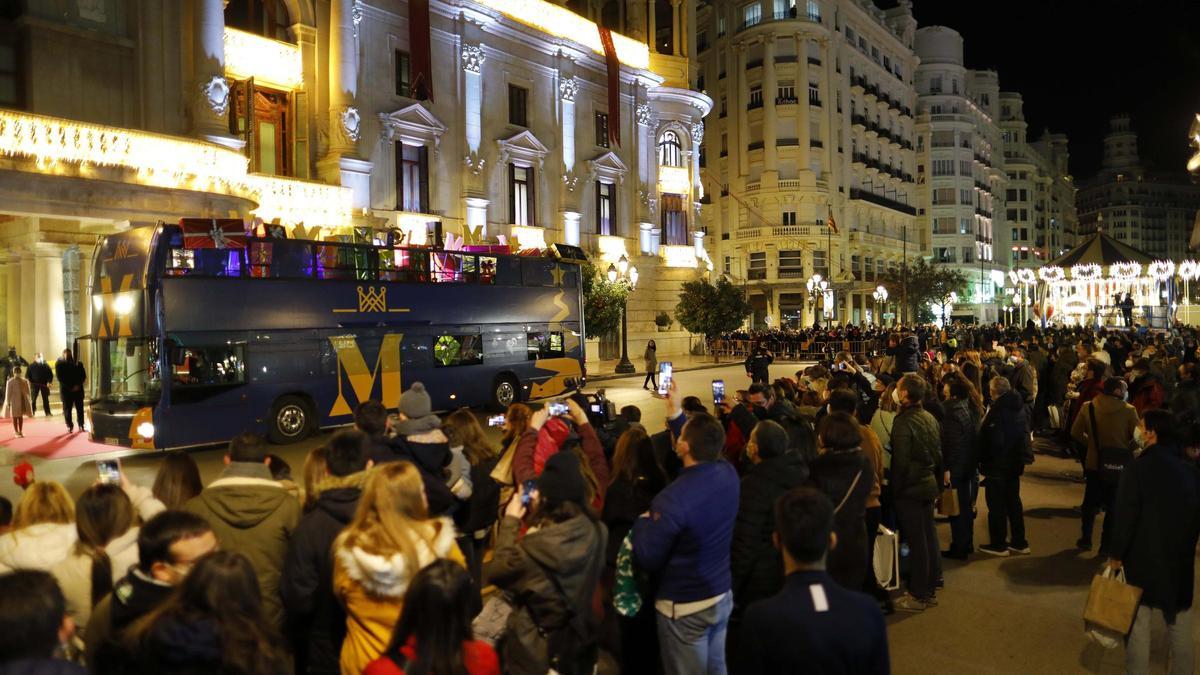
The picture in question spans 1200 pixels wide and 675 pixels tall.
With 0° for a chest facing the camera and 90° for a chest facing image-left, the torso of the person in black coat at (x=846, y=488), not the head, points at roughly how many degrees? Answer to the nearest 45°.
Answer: approximately 135°

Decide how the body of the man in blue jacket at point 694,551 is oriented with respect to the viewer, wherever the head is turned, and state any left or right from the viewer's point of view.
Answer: facing away from the viewer and to the left of the viewer

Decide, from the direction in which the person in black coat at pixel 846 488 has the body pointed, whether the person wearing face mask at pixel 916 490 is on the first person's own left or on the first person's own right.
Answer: on the first person's own right

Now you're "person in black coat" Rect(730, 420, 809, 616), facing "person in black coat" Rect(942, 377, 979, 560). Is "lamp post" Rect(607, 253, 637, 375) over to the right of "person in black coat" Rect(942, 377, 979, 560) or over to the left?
left

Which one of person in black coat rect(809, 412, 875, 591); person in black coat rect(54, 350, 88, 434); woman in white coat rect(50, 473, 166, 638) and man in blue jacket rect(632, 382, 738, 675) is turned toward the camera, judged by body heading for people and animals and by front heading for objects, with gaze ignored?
person in black coat rect(54, 350, 88, 434)

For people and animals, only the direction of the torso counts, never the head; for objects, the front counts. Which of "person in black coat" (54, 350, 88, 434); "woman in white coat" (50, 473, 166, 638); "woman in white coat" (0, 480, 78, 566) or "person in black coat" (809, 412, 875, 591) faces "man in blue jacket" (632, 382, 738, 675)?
"person in black coat" (54, 350, 88, 434)

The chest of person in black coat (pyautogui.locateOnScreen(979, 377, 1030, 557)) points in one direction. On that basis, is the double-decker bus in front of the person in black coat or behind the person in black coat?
in front

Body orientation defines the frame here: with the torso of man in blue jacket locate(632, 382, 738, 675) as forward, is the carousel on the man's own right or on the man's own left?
on the man's own right

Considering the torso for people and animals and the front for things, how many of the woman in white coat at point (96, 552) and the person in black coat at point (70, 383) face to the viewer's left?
0

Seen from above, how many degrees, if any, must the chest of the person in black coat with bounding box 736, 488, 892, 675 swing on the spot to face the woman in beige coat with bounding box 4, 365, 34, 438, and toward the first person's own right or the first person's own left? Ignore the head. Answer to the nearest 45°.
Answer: approximately 45° to the first person's own left

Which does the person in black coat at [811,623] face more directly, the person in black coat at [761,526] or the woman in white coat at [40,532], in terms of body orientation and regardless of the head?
the person in black coat

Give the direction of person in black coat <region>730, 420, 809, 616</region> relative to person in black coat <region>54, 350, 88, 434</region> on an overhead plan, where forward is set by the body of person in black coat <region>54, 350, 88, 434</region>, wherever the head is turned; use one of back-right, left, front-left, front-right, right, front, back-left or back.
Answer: front

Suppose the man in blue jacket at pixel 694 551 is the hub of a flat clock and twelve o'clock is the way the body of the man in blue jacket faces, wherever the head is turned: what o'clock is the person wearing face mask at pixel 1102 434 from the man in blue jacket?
The person wearing face mask is roughly at 3 o'clock from the man in blue jacket.
